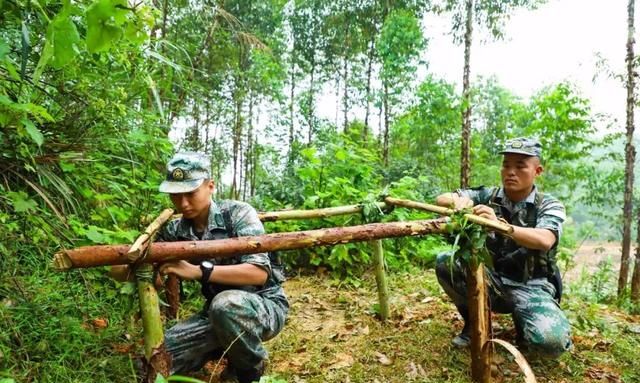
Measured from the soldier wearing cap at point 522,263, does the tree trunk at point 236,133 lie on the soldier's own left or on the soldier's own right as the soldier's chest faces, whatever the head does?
on the soldier's own right

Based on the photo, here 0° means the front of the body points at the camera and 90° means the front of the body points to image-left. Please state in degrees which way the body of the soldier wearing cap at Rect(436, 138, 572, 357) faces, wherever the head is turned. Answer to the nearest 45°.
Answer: approximately 45°

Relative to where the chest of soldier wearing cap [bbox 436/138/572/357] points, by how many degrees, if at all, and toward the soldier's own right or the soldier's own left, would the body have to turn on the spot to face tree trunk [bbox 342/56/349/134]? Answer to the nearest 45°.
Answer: approximately 90° to the soldier's own right

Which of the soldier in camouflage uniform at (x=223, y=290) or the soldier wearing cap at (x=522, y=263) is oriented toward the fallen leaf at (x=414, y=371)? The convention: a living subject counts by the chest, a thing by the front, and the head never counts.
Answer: the soldier wearing cap

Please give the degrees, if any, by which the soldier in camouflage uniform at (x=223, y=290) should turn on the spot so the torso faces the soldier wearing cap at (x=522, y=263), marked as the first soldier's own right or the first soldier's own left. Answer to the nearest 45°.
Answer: approximately 135° to the first soldier's own left

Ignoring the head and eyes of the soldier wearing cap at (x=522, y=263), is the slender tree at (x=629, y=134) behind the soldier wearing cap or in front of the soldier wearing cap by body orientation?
behind

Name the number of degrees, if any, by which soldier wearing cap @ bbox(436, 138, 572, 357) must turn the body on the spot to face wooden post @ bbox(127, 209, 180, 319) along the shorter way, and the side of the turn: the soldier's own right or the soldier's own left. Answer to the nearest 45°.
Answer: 0° — they already face it
